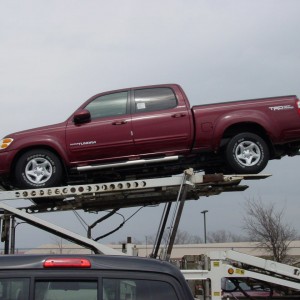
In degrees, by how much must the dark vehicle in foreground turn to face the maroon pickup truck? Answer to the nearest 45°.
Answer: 0° — it already faces it

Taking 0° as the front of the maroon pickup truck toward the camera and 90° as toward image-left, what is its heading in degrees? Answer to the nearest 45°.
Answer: approximately 90°

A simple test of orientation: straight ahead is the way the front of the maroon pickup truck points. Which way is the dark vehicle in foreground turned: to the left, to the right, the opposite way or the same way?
to the right

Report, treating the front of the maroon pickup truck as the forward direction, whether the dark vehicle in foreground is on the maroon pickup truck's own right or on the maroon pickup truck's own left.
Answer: on the maroon pickup truck's own left

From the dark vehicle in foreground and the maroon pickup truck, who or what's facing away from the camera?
the dark vehicle in foreground

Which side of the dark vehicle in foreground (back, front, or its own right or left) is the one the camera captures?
back

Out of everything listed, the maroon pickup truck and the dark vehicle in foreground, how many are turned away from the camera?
1
